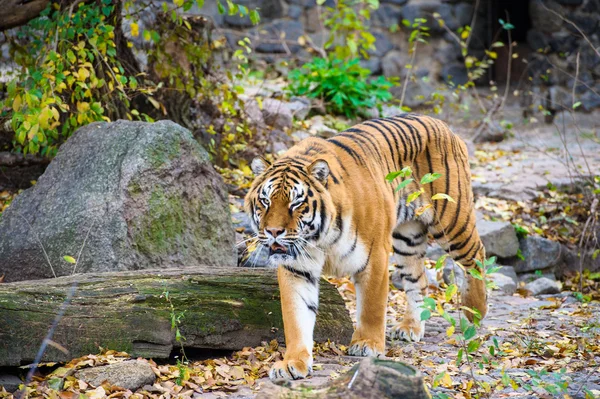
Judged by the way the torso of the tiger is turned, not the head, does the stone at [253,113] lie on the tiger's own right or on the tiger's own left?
on the tiger's own right

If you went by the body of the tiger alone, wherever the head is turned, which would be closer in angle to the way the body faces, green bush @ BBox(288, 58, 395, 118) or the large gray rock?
the large gray rock

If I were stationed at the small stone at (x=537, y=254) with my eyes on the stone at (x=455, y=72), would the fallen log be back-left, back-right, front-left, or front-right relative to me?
back-left

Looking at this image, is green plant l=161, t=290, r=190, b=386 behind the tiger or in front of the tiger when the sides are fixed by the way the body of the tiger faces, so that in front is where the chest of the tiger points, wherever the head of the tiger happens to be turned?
in front

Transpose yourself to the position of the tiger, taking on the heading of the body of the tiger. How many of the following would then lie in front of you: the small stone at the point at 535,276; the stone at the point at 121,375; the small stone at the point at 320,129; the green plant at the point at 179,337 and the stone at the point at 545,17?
2

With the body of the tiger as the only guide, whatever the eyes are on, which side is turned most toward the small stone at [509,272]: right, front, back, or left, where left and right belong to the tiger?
back

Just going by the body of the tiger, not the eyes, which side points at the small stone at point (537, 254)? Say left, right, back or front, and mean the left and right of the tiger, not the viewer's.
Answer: back

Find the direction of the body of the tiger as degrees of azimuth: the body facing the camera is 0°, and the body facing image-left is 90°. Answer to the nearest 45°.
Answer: approximately 45°

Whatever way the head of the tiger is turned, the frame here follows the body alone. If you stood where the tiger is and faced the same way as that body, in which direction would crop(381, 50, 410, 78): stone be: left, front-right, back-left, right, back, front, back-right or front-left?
back-right

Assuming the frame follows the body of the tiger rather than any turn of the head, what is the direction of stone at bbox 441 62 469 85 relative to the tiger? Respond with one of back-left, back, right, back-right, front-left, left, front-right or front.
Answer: back-right

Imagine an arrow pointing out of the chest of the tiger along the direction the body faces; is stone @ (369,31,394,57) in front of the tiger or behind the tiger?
behind

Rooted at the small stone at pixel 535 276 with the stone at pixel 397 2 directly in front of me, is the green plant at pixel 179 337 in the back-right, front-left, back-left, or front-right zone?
back-left

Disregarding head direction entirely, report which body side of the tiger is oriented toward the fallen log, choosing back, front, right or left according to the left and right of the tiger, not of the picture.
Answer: front
